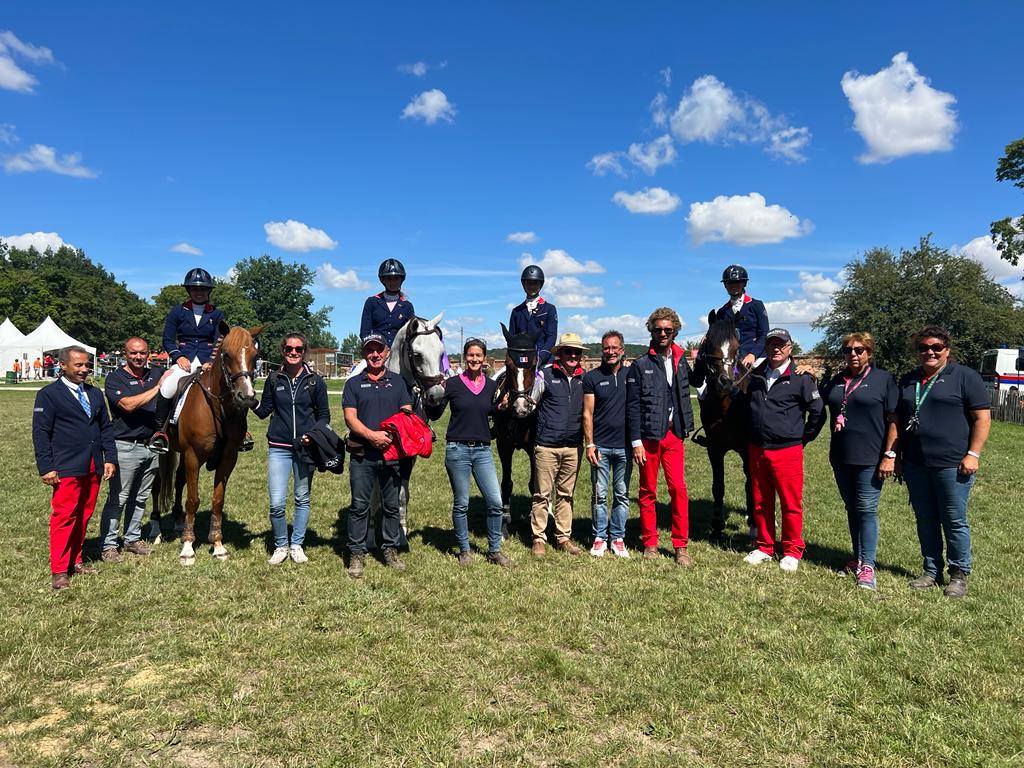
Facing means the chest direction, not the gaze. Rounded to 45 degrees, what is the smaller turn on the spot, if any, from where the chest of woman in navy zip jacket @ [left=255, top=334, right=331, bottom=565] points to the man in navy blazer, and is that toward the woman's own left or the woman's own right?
approximately 90° to the woman's own right

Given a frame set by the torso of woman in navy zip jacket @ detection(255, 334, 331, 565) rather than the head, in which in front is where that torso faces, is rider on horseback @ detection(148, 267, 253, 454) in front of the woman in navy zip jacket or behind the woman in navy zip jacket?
behind

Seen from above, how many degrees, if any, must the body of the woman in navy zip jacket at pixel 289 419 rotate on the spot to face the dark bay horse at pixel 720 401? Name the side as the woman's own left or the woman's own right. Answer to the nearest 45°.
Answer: approximately 90° to the woman's own left

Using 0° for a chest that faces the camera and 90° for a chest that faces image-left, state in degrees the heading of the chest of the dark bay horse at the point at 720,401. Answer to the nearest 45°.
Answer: approximately 0°
